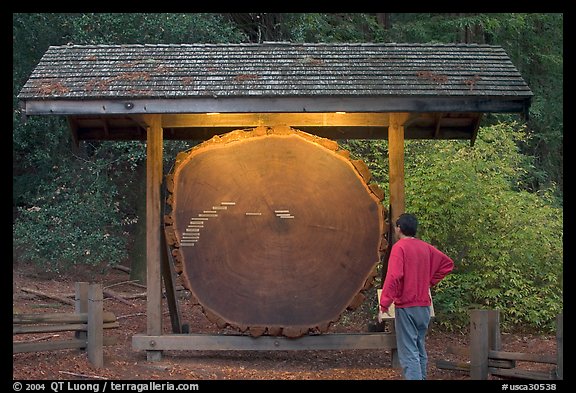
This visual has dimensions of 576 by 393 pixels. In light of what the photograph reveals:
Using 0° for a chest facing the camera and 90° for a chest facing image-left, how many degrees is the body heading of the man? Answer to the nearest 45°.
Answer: approximately 135°

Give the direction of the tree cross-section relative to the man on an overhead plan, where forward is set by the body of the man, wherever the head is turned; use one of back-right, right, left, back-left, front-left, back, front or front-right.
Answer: front

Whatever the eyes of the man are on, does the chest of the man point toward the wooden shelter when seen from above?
yes

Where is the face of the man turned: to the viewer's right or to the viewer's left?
to the viewer's left

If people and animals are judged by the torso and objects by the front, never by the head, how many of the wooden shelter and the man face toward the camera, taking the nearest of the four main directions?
1

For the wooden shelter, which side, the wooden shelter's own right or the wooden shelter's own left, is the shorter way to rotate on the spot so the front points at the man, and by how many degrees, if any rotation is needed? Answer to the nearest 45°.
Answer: approximately 45° to the wooden shelter's own left

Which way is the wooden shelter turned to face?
toward the camera
